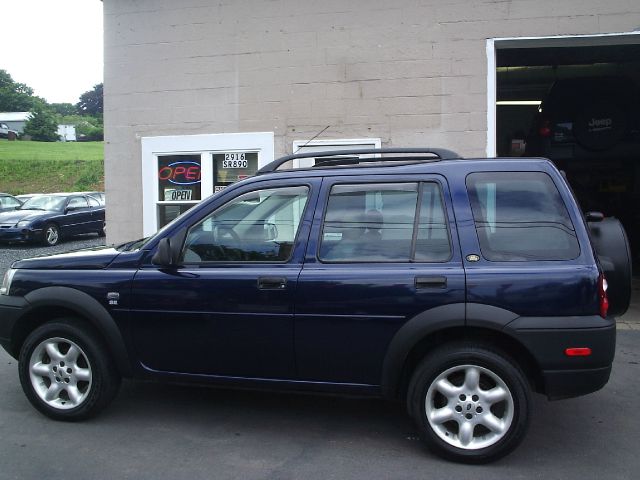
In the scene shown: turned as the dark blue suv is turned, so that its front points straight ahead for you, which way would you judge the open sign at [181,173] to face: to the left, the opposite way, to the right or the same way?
to the left

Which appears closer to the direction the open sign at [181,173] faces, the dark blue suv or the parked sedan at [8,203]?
the dark blue suv

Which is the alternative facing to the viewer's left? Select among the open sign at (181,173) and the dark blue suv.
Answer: the dark blue suv

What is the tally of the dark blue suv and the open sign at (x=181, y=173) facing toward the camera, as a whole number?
1

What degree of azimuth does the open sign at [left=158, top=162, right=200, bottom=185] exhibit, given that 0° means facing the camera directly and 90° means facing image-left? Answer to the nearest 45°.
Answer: approximately 0°

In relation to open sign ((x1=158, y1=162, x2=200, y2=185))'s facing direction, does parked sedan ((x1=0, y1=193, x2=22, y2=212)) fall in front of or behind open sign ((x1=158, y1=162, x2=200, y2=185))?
behind

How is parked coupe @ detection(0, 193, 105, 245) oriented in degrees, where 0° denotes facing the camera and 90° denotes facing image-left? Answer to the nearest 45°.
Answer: approximately 45°

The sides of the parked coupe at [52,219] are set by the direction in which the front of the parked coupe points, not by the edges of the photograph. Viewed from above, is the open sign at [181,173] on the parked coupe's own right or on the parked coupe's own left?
on the parked coupe's own left

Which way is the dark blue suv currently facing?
to the viewer's left
